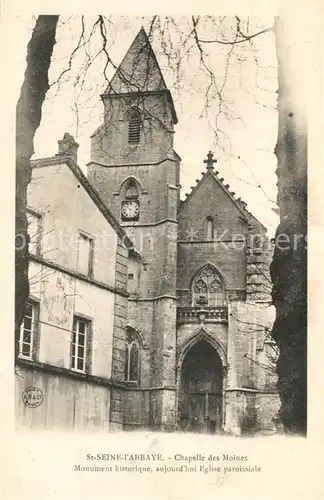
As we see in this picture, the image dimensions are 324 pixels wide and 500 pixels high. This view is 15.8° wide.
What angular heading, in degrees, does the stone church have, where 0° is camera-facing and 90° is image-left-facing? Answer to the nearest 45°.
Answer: approximately 0°

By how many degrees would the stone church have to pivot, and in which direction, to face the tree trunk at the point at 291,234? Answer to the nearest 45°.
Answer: approximately 45° to its left
